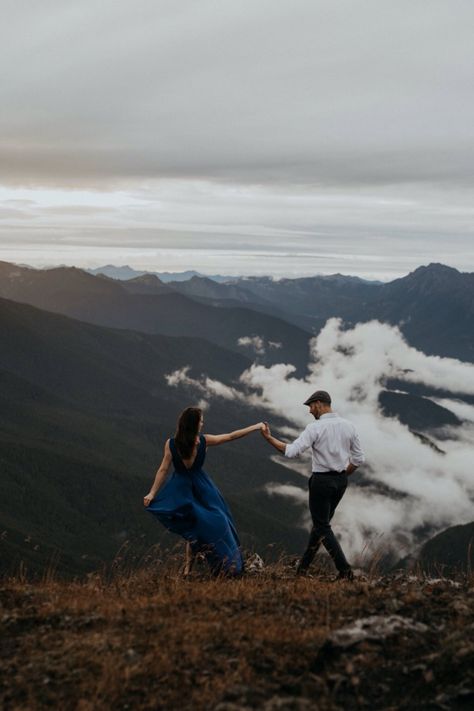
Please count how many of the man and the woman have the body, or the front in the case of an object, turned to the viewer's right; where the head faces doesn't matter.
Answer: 0

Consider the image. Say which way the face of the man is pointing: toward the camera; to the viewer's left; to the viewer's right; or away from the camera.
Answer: to the viewer's left

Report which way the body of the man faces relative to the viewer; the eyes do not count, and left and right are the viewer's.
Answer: facing away from the viewer and to the left of the viewer

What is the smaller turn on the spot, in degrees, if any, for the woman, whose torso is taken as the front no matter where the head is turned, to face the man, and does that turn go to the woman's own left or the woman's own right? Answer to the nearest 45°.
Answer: approximately 90° to the woman's own right

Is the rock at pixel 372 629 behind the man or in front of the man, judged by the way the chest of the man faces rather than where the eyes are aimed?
behind

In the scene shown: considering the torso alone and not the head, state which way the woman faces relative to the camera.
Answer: away from the camera

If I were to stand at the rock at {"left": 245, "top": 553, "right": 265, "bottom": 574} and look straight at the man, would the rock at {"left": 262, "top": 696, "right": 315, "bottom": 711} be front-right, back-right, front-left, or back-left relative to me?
front-right
